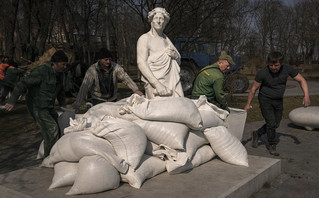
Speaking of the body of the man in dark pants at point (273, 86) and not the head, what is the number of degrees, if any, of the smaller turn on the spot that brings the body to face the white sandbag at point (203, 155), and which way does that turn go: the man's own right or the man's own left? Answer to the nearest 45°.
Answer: approximately 45° to the man's own right

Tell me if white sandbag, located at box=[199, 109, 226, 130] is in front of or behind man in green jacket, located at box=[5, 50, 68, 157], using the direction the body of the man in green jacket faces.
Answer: in front

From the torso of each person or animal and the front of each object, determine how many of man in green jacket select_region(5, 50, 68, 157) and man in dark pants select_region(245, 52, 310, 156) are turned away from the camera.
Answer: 0

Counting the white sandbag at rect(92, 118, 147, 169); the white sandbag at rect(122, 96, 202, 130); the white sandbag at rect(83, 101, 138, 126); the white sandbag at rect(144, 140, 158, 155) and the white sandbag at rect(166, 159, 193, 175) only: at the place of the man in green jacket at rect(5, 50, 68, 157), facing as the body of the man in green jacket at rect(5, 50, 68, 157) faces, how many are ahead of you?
5

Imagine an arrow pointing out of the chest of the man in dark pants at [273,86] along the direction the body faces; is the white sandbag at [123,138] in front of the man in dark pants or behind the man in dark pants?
in front

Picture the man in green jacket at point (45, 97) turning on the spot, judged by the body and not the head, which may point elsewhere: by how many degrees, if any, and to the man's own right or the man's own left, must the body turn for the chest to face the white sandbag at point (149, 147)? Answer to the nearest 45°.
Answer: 0° — they already face it

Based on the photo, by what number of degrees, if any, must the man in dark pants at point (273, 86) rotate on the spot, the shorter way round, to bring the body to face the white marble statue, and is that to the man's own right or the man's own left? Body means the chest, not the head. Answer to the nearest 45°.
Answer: approximately 45° to the man's own right

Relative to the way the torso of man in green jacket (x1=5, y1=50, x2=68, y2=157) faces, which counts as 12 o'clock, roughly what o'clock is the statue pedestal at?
The statue pedestal is roughly at 12 o'clock from the man in green jacket.

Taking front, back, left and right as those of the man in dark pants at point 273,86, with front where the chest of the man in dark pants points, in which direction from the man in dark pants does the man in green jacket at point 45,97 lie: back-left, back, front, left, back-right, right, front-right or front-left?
front-right

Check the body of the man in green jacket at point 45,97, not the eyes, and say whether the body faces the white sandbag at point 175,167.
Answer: yes

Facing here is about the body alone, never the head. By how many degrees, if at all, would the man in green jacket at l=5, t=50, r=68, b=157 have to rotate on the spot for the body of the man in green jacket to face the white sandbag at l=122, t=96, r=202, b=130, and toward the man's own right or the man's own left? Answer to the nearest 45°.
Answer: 0° — they already face it

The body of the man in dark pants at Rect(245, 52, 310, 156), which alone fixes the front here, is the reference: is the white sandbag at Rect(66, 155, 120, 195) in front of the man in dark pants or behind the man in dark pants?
in front
